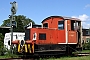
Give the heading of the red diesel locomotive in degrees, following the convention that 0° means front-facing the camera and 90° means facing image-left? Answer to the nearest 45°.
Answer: approximately 45°
